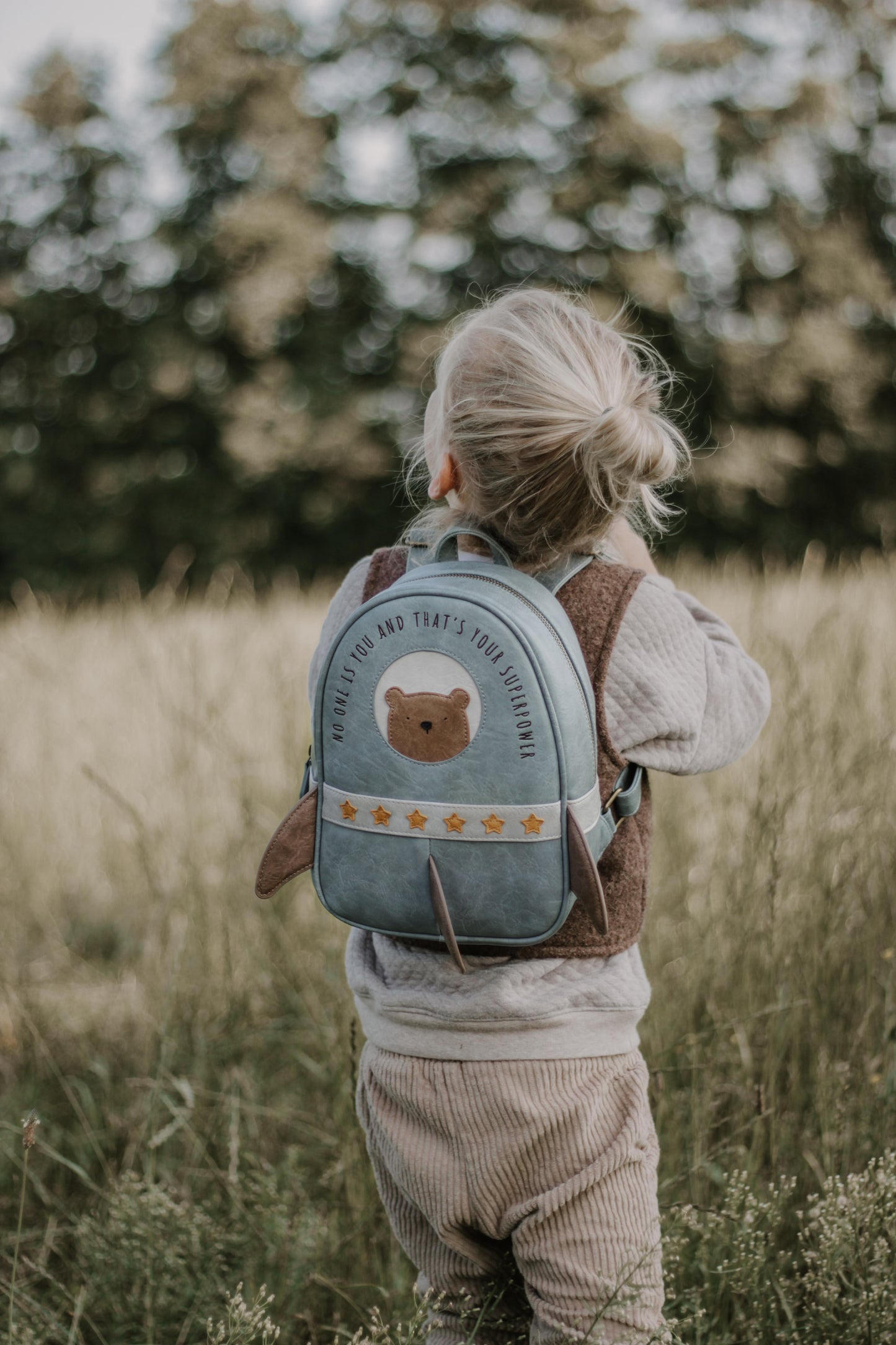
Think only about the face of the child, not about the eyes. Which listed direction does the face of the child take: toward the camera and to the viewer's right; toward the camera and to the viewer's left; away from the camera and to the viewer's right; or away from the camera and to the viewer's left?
away from the camera and to the viewer's left

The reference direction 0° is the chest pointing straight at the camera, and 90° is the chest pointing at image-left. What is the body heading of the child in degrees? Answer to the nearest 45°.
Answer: approximately 180°
